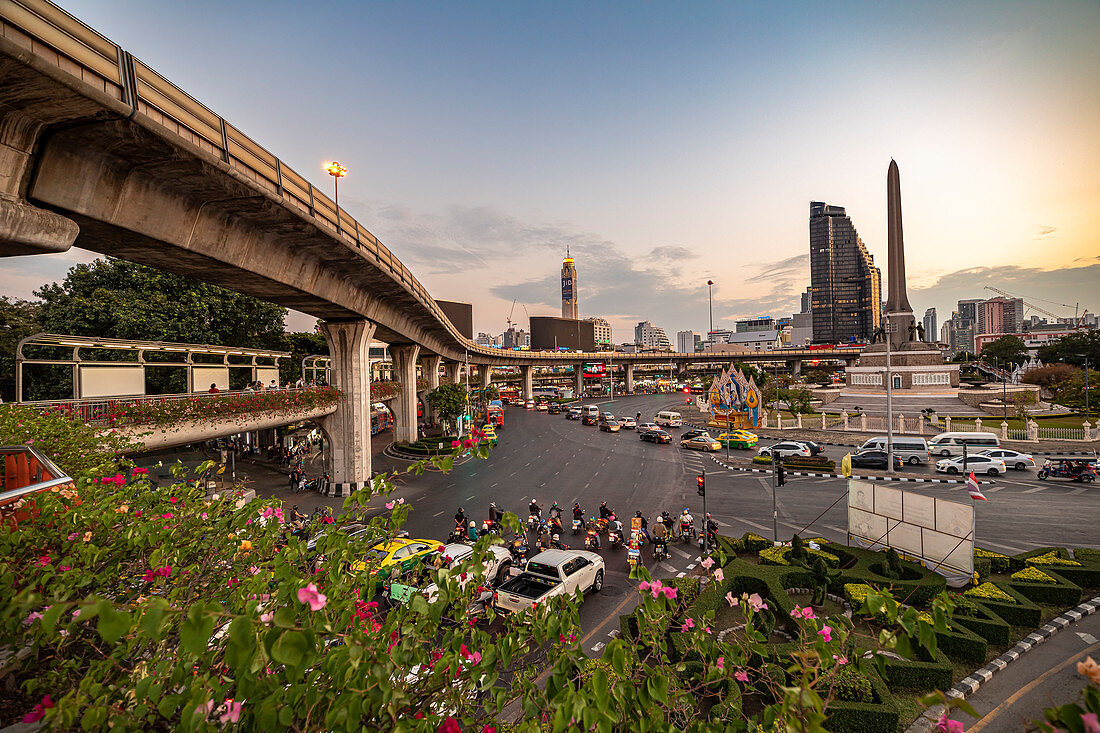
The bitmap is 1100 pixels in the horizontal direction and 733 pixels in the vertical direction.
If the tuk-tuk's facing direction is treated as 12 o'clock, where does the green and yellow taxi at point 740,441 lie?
The green and yellow taxi is roughly at 12 o'clock from the tuk-tuk.

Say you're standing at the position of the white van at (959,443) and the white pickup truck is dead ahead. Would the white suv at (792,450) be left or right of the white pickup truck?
right

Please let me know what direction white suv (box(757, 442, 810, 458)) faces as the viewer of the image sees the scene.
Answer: facing to the left of the viewer

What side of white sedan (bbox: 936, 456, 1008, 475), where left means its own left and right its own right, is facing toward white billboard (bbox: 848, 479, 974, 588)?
left

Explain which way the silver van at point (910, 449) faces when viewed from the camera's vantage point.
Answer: facing to the left of the viewer

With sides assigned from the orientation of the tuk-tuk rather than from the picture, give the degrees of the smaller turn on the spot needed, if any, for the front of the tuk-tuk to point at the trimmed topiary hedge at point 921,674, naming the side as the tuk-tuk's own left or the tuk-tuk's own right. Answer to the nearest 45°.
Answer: approximately 90° to the tuk-tuk's own left

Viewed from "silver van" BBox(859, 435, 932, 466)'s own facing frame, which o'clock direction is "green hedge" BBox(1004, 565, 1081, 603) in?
The green hedge is roughly at 9 o'clock from the silver van.

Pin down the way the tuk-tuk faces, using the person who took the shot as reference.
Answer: facing to the left of the viewer

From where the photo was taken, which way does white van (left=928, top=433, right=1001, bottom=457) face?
to the viewer's left

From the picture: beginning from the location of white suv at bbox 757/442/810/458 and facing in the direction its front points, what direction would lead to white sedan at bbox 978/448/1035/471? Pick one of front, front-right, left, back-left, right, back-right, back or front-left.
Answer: back
